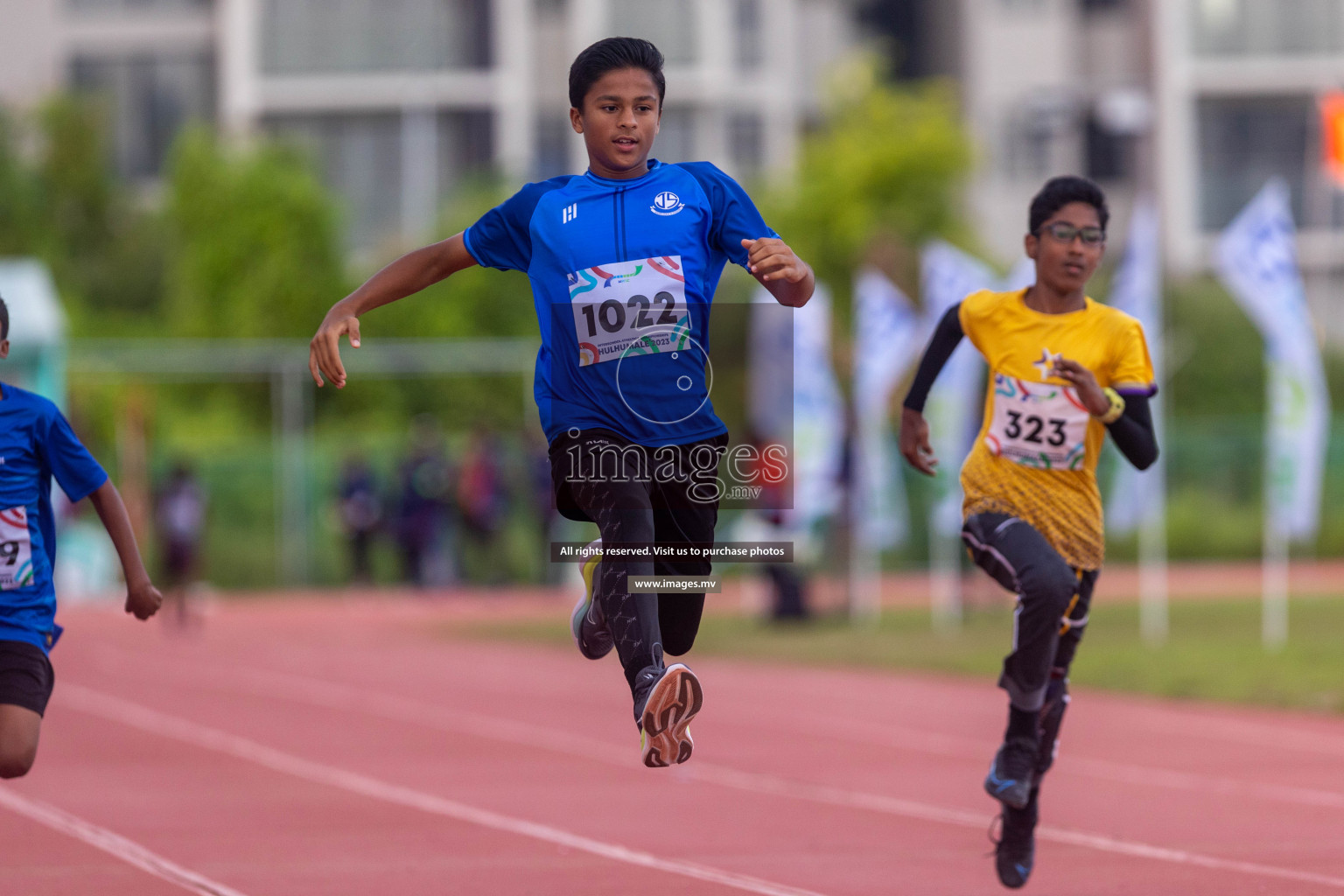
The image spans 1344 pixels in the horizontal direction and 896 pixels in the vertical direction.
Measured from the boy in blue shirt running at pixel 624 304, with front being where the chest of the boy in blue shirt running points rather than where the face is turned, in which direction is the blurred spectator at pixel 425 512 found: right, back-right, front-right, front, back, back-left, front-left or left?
back

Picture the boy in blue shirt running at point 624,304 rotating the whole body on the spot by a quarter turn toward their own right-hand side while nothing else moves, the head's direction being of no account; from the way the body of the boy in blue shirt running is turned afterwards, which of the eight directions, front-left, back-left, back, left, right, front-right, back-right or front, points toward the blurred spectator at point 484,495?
right

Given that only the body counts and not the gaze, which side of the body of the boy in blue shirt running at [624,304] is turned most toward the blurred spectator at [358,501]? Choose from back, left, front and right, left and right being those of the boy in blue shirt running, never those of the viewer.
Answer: back

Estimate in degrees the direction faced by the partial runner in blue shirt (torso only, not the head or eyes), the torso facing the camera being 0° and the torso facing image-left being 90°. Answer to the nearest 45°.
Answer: approximately 0°

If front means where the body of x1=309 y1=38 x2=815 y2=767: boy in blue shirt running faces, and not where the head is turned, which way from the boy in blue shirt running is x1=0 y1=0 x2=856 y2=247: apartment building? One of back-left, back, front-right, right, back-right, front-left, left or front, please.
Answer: back

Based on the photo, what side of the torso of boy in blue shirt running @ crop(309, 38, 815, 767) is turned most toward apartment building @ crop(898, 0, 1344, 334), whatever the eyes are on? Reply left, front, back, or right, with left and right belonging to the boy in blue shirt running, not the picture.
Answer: back

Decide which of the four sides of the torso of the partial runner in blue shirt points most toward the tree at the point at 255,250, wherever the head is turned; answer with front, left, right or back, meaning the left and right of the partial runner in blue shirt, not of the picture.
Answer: back

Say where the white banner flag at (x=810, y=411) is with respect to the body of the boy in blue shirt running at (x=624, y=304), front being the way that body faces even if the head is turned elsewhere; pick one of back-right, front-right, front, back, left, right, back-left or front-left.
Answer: back

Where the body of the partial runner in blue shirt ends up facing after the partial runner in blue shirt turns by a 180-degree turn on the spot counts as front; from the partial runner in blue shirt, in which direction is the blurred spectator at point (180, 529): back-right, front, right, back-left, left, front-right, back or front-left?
front

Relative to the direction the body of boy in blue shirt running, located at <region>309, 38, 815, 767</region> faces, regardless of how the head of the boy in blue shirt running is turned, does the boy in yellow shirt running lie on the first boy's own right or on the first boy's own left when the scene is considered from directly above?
on the first boy's own left

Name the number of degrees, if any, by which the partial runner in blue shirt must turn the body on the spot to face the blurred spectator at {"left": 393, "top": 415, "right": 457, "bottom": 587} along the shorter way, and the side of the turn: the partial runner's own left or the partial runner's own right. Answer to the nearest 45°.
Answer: approximately 180°

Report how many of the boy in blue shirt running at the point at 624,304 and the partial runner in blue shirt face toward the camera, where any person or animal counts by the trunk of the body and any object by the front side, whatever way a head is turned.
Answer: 2
